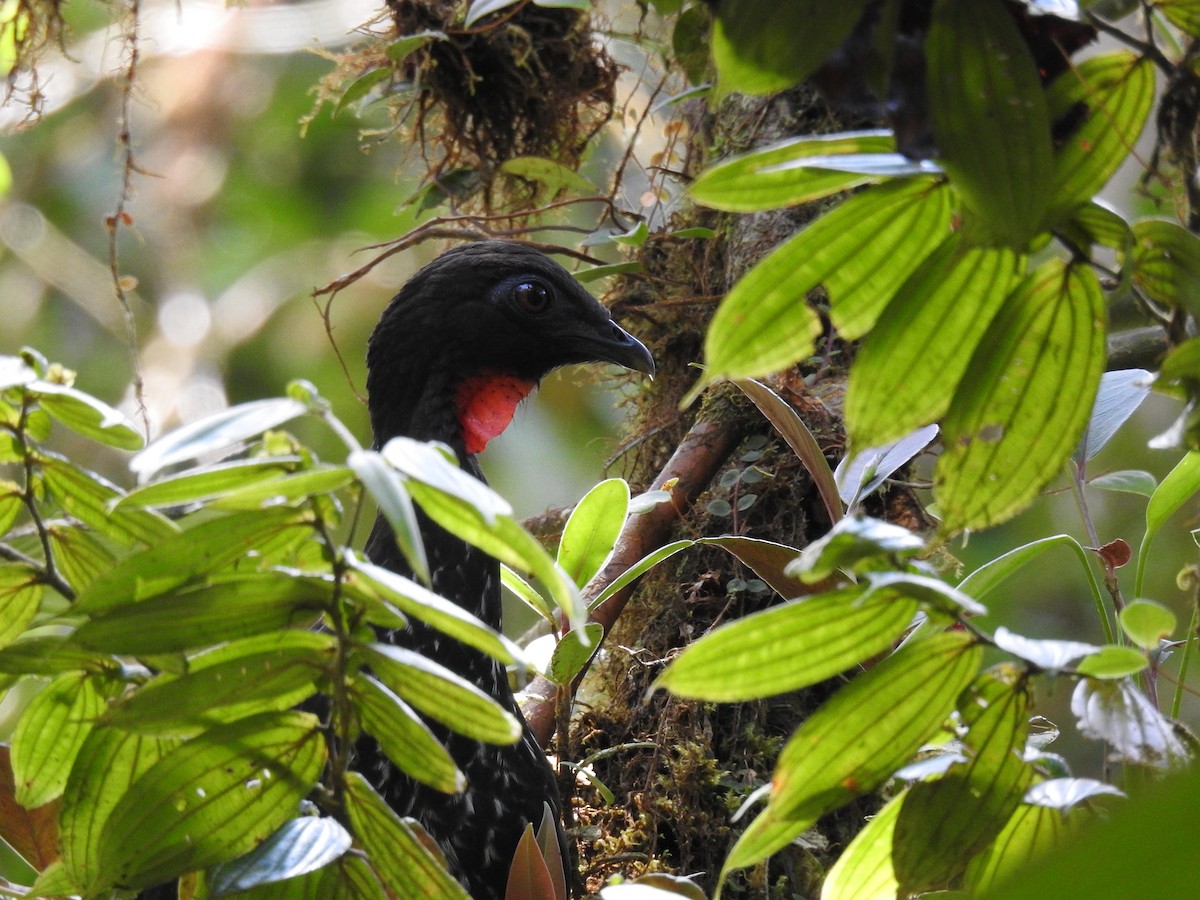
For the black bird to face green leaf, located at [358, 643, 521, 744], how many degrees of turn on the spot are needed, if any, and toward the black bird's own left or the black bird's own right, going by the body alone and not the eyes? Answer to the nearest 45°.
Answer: approximately 90° to the black bird's own right

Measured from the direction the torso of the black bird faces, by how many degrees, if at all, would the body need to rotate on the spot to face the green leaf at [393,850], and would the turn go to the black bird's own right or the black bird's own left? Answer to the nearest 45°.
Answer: approximately 90° to the black bird's own right

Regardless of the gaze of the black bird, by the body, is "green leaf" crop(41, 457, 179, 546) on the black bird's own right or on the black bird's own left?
on the black bird's own right

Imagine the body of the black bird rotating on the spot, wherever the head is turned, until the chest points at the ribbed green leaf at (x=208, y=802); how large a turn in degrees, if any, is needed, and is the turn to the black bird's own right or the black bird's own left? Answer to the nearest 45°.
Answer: approximately 90° to the black bird's own right

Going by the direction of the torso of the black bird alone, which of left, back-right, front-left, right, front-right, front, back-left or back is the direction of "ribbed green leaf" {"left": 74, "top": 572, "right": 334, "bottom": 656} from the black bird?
right

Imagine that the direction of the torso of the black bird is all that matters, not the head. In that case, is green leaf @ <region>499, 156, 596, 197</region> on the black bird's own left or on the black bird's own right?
on the black bird's own left

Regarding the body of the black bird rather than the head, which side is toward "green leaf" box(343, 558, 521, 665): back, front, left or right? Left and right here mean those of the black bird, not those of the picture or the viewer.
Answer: right
